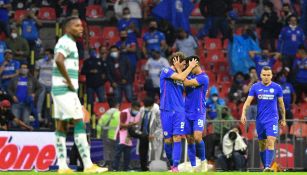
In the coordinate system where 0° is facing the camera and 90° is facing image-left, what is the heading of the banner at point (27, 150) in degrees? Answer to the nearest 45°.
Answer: approximately 0°

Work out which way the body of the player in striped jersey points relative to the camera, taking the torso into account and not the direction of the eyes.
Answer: to the viewer's right

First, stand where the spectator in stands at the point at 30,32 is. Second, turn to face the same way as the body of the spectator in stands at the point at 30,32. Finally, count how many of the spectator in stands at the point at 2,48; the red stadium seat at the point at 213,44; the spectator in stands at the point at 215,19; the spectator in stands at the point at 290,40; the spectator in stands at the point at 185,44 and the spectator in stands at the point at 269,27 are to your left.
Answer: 5

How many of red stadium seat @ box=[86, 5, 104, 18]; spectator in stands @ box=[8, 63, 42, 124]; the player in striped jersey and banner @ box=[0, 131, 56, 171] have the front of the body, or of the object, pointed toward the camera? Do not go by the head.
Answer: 3

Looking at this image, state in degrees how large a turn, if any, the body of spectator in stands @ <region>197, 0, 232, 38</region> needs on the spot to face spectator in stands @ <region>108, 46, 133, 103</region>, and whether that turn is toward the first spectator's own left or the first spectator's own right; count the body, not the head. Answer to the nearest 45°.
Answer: approximately 45° to the first spectator's own right

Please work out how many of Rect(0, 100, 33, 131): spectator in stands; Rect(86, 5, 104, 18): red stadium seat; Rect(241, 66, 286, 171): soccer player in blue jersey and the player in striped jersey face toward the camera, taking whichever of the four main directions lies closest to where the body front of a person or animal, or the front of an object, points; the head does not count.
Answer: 3
